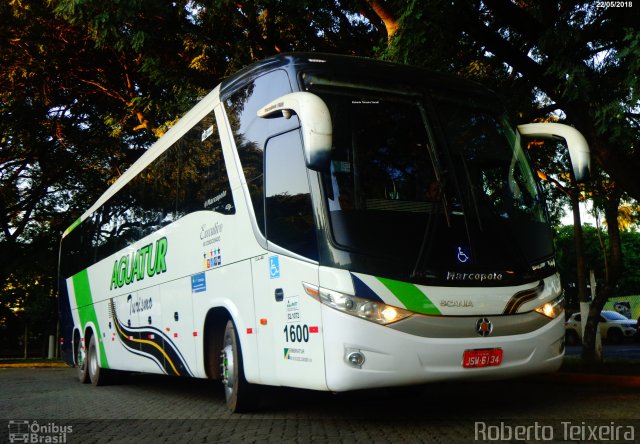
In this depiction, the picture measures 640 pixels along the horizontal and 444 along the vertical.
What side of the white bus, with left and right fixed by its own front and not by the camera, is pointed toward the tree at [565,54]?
left

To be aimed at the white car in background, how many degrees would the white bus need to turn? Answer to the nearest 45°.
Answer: approximately 90° to its left
